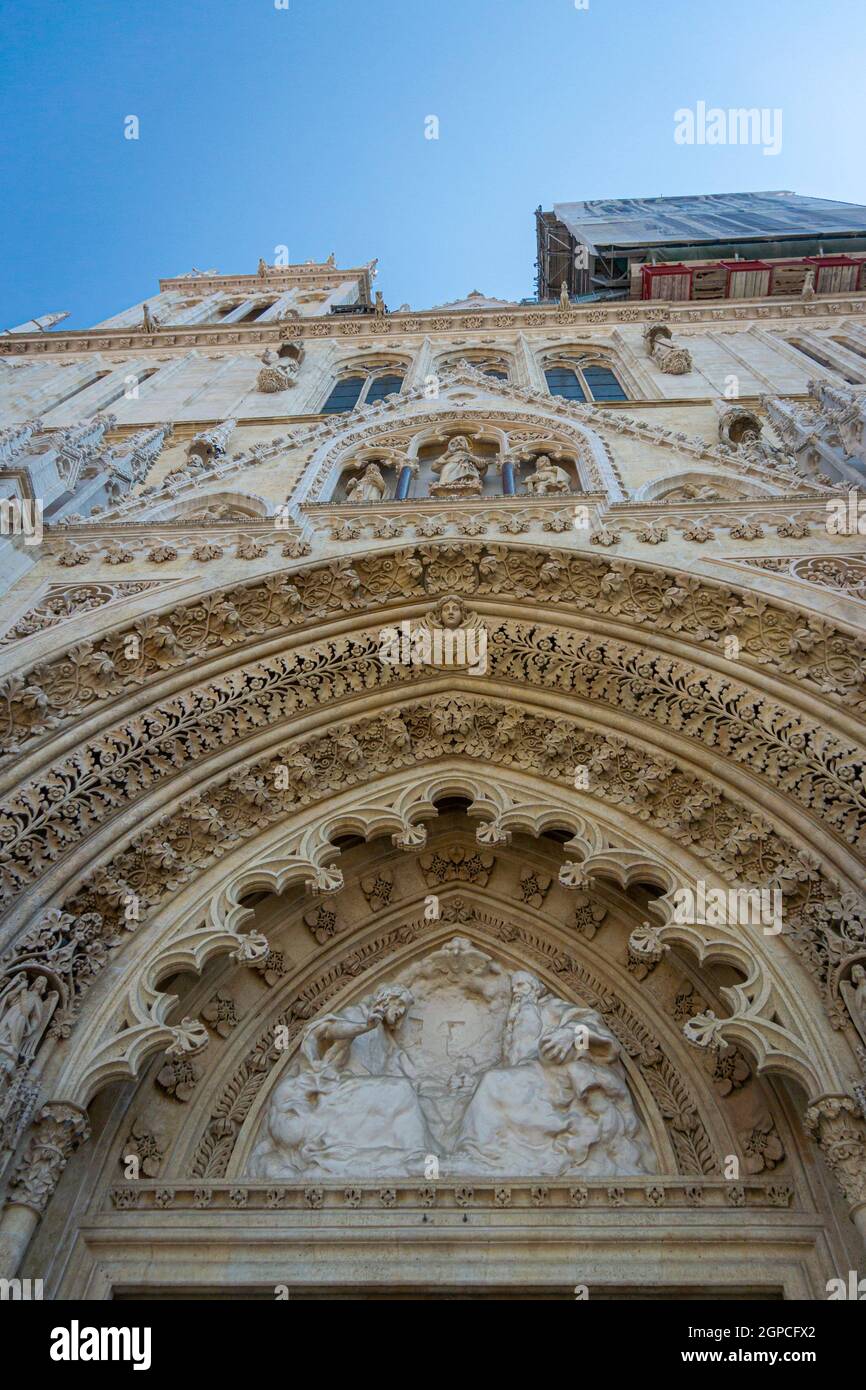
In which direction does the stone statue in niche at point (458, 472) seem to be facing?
toward the camera

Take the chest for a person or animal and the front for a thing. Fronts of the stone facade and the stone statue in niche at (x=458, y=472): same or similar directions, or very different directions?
same or similar directions

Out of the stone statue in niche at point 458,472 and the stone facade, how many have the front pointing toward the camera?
2
